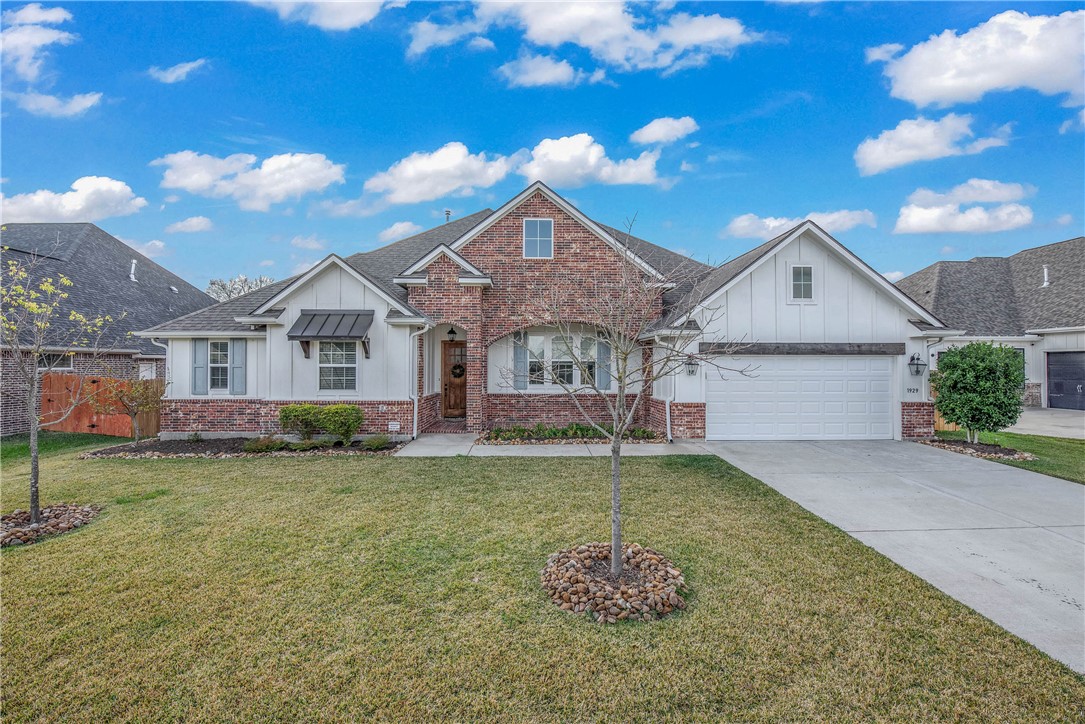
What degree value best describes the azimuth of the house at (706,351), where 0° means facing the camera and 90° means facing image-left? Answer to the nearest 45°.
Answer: approximately 0°

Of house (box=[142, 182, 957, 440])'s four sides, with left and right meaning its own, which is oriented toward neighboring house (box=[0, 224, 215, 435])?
right

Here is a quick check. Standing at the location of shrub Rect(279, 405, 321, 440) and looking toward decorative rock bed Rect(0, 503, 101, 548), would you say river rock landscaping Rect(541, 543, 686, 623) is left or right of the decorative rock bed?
left

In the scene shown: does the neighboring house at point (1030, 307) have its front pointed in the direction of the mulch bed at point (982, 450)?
yes

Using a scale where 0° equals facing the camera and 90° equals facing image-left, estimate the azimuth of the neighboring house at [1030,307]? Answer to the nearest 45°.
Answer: approximately 0°

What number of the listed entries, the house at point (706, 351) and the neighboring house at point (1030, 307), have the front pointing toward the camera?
2

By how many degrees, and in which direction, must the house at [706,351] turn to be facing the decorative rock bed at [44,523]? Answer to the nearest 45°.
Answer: approximately 45° to its right

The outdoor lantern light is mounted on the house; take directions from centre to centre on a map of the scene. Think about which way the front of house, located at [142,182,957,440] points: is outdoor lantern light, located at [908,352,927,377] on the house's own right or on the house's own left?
on the house's own left

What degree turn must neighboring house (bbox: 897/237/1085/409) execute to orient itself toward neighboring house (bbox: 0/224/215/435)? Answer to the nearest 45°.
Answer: approximately 45° to its right
